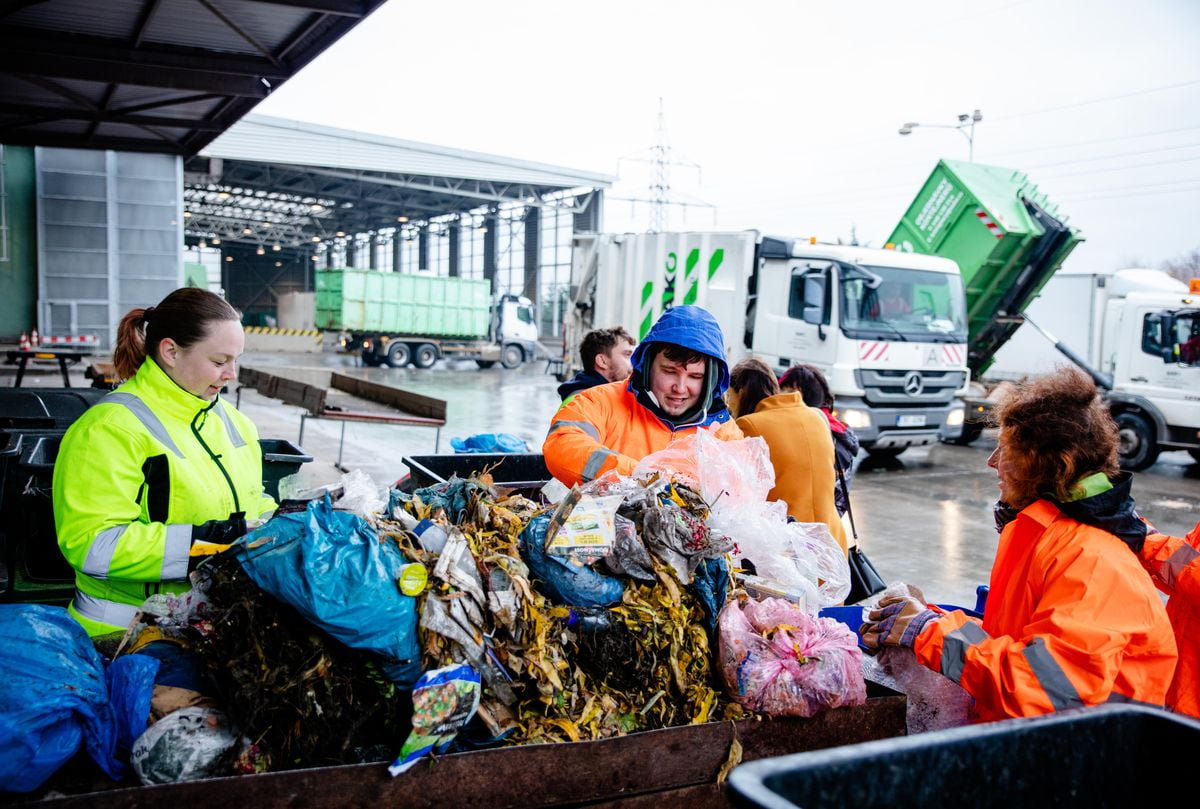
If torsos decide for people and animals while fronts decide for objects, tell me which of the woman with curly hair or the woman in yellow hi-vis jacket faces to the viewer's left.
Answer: the woman with curly hair

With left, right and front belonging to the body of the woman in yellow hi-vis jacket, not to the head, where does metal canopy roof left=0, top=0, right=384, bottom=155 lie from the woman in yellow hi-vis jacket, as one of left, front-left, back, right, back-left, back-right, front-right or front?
back-left

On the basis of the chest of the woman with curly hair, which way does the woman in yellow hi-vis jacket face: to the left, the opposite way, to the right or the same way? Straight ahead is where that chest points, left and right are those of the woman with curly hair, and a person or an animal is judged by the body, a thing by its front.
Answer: the opposite way

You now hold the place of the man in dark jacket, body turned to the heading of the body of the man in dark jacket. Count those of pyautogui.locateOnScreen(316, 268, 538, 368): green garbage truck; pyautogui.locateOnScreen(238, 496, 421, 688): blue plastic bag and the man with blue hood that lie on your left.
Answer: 1

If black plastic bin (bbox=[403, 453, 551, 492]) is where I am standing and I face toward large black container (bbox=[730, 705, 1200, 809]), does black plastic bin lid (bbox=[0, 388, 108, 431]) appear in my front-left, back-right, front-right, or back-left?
back-right

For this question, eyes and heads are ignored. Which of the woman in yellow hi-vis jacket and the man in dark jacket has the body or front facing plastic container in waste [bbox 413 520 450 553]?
the woman in yellow hi-vis jacket

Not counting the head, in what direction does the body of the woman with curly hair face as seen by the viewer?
to the viewer's left

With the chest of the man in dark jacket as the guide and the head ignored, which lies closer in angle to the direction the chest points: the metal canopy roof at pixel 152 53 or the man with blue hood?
the man with blue hood

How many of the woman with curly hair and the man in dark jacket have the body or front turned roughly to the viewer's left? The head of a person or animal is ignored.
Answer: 1

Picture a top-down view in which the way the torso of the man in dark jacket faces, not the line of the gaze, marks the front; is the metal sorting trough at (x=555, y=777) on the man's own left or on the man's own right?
on the man's own right

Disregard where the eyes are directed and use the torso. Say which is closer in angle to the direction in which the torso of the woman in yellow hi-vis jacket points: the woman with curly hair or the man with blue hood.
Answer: the woman with curly hair

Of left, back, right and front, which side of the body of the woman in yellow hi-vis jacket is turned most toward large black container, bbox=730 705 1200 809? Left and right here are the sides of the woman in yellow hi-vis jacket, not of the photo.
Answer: front

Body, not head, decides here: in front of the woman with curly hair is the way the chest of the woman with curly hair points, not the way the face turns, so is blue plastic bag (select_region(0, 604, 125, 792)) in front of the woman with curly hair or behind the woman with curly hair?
in front

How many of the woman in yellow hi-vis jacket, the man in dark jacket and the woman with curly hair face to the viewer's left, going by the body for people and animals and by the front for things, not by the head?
1
